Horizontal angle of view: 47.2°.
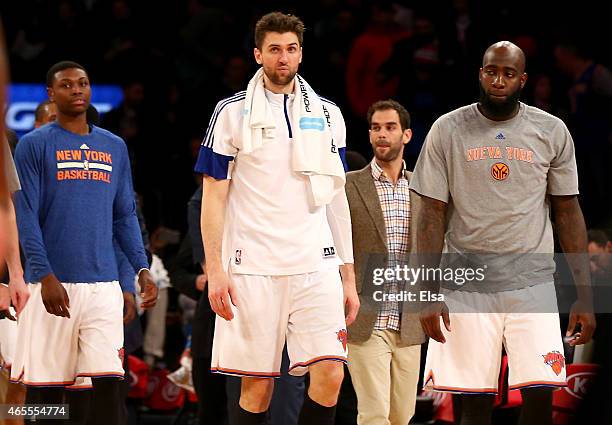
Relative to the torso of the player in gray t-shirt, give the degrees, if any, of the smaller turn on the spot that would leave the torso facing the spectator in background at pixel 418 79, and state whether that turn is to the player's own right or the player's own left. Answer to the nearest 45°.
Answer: approximately 180°

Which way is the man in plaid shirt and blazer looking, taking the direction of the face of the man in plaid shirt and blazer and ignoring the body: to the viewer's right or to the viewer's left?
to the viewer's left

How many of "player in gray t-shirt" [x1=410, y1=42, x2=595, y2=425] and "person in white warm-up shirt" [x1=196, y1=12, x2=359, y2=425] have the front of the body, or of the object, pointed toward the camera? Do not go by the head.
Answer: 2

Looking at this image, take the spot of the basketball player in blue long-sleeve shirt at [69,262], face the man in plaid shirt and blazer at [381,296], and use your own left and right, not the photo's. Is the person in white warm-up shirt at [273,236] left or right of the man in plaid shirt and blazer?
right

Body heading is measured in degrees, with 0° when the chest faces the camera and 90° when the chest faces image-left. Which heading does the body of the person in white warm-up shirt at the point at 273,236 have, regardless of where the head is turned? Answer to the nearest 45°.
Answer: approximately 0°

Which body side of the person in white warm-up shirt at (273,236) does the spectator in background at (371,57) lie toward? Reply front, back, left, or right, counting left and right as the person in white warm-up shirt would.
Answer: back

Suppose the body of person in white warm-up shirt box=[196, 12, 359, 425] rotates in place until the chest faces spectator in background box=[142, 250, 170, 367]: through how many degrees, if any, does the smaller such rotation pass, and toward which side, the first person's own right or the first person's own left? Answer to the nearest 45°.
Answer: approximately 180°
